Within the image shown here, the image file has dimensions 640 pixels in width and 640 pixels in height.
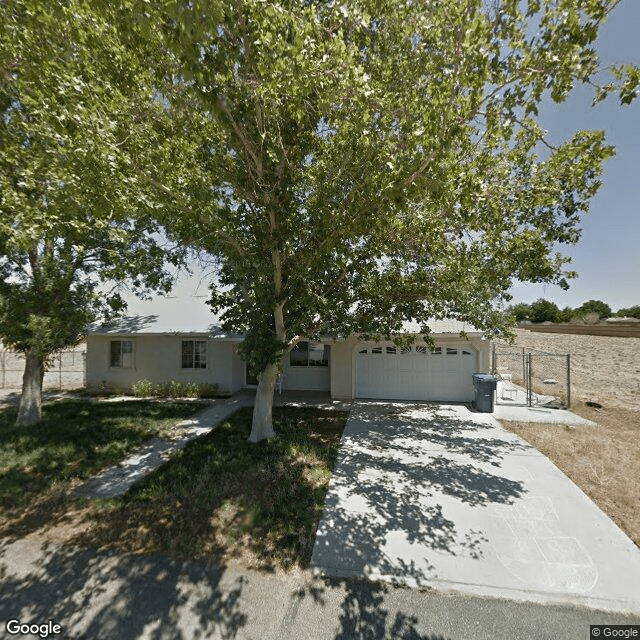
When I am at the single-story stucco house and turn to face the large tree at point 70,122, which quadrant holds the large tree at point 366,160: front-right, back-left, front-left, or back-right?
front-left

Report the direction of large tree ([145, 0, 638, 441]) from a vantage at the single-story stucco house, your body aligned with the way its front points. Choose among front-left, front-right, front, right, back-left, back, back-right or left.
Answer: front

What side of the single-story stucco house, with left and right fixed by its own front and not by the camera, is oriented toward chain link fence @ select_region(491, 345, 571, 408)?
left

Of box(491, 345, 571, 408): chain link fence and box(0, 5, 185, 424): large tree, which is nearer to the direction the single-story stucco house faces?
the large tree

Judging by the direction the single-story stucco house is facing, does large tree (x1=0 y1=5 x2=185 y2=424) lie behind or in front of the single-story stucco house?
in front

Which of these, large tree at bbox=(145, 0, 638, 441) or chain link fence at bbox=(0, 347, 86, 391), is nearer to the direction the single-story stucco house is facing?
the large tree

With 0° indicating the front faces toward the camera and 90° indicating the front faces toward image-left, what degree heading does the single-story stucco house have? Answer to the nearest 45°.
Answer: approximately 0°

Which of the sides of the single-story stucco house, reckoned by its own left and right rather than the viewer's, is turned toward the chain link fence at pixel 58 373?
right

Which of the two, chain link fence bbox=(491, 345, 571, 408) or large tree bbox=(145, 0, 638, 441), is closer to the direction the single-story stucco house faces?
the large tree
